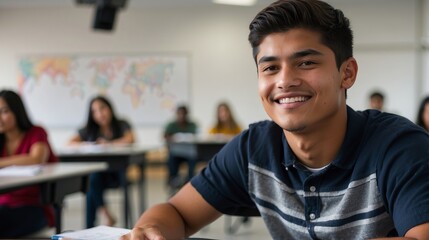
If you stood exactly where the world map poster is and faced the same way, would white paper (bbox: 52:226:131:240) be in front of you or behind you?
in front

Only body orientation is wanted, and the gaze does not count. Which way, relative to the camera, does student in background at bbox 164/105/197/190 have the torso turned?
toward the camera

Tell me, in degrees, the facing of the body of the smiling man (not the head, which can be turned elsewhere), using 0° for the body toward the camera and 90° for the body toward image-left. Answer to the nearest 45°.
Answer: approximately 45°

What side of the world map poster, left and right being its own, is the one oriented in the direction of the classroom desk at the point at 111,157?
front

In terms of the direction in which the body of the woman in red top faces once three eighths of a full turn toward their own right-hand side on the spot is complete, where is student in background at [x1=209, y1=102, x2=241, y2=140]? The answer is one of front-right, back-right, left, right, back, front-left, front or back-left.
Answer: front-right

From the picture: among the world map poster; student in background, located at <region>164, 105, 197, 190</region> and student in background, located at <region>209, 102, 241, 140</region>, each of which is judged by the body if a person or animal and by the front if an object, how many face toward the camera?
3

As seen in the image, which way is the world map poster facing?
toward the camera

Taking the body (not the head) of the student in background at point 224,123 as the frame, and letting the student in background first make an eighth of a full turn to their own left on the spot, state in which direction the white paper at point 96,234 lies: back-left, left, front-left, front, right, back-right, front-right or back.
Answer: front-right

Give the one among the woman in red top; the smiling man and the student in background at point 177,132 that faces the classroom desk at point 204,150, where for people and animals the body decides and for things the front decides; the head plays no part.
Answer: the student in background

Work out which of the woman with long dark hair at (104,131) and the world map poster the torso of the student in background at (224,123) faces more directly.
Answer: the woman with long dark hair

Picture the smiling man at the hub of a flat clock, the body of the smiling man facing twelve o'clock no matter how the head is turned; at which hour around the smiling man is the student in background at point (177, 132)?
The student in background is roughly at 4 o'clock from the smiling man.

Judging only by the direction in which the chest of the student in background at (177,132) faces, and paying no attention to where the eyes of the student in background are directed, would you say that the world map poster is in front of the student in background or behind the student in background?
behind

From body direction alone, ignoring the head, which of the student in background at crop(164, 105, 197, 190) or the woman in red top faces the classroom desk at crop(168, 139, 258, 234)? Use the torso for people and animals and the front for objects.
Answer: the student in background

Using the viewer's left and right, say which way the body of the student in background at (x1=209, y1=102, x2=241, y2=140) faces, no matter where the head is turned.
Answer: facing the viewer

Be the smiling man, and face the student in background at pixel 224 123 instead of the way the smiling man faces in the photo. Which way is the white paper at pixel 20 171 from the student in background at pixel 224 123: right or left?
left

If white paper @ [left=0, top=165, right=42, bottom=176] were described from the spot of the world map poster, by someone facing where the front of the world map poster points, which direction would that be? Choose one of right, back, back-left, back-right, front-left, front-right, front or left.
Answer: front
